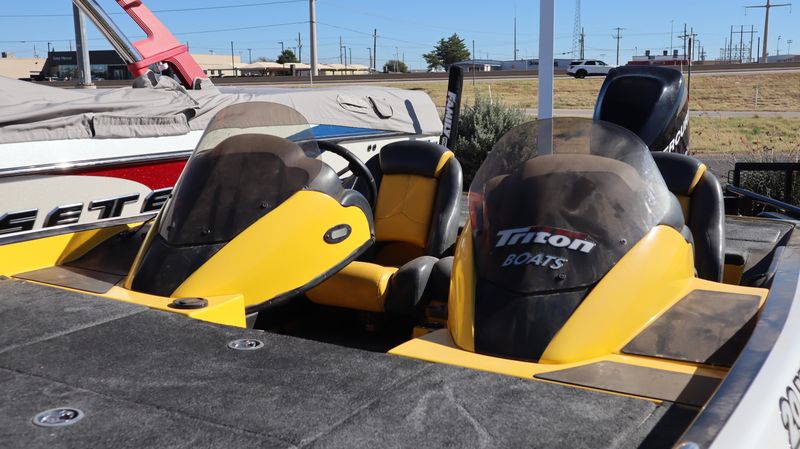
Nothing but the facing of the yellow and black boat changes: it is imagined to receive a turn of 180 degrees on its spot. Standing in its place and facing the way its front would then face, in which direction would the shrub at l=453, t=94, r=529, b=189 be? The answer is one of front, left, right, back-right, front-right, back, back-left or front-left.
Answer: front-left

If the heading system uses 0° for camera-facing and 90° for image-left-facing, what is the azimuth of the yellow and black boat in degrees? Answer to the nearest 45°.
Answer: approximately 45°

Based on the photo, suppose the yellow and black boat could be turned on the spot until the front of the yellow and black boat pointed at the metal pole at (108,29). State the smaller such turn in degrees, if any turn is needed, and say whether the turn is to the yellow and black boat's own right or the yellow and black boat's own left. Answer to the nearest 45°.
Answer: approximately 90° to the yellow and black boat's own right

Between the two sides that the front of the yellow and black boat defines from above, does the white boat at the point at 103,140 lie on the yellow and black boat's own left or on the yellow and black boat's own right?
on the yellow and black boat's own right

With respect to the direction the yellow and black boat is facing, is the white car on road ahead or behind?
behind

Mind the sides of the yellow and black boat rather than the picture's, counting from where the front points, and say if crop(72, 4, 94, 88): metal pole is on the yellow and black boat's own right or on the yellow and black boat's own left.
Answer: on the yellow and black boat's own right

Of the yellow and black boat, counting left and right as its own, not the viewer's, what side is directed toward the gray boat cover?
right

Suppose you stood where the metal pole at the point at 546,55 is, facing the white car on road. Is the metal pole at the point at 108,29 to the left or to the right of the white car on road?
left
